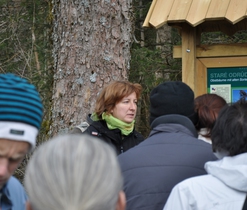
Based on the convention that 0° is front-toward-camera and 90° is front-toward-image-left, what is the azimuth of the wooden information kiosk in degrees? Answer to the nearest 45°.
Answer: approximately 0°
